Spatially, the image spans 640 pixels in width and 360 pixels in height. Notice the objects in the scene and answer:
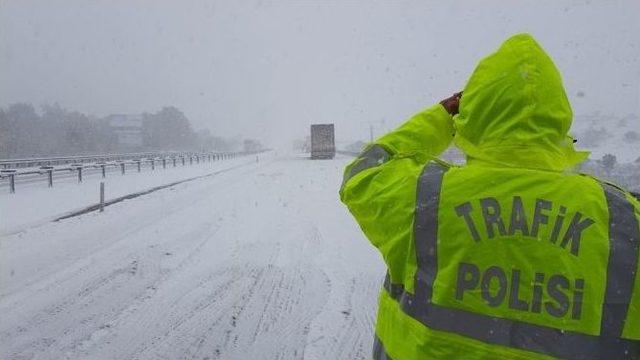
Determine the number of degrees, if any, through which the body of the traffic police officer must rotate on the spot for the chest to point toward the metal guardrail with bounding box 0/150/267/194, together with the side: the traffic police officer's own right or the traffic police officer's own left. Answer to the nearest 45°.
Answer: approximately 45° to the traffic police officer's own left

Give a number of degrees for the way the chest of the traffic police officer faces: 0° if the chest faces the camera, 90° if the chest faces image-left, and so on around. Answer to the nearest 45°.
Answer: approximately 180°

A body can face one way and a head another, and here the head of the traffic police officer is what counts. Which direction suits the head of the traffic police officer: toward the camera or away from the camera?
away from the camera
